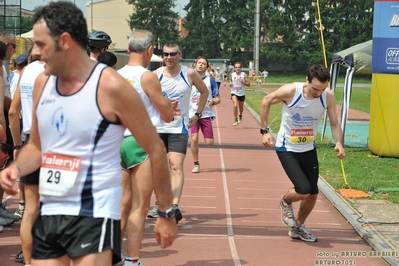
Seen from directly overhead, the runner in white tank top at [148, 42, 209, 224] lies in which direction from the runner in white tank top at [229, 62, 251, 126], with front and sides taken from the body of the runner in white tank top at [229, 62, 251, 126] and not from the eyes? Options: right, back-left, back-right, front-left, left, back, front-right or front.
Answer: front

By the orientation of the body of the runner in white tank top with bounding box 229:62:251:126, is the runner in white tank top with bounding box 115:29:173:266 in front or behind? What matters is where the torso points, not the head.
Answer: in front

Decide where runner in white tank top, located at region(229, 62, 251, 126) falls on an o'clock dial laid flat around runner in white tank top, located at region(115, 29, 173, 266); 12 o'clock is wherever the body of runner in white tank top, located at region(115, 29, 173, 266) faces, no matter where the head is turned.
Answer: runner in white tank top, located at region(229, 62, 251, 126) is roughly at 11 o'clock from runner in white tank top, located at region(115, 29, 173, 266).

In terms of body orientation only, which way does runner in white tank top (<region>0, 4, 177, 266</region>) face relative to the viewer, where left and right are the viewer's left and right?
facing the viewer and to the left of the viewer

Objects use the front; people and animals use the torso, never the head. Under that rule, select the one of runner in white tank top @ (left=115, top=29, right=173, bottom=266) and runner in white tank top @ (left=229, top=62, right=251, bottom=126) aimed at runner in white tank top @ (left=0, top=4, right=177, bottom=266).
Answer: runner in white tank top @ (left=229, top=62, right=251, bottom=126)

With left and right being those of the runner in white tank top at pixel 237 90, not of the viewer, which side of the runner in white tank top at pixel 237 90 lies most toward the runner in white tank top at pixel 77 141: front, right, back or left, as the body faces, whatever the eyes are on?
front

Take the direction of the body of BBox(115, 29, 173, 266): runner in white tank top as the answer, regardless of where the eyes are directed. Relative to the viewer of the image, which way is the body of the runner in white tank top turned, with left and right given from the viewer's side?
facing away from the viewer and to the right of the viewer

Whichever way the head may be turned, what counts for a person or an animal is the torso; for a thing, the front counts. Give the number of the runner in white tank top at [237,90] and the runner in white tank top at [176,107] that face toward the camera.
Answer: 2

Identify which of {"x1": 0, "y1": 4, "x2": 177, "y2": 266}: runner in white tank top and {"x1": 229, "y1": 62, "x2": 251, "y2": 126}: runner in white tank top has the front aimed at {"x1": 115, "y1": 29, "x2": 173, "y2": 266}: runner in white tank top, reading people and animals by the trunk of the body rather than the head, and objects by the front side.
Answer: {"x1": 229, "y1": 62, "x2": 251, "y2": 126}: runner in white tank top

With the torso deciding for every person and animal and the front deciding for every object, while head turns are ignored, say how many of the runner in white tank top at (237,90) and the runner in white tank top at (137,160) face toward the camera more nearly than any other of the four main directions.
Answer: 1

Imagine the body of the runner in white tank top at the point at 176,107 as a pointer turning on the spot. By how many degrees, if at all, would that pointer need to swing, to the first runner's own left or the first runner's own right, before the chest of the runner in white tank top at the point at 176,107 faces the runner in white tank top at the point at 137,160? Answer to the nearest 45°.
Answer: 0° — they already face them

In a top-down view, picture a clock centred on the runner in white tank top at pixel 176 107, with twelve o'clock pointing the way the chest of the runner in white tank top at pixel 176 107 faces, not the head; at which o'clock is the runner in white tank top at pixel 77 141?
the runner in white tank top at pixel 77 141 is roughly at 12 o'clock from the runner in white tank top at pixel 176 107.

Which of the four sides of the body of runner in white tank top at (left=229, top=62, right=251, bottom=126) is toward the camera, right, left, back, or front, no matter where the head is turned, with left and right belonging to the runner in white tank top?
front

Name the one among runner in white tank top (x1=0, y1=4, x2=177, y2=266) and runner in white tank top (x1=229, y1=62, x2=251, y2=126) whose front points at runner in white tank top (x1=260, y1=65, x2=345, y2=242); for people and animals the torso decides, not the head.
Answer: runner in white tank top (x1=229, y1=62, x2=251, y2=126)
